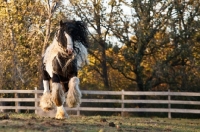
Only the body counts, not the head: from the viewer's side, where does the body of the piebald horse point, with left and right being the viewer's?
facing the viewer
